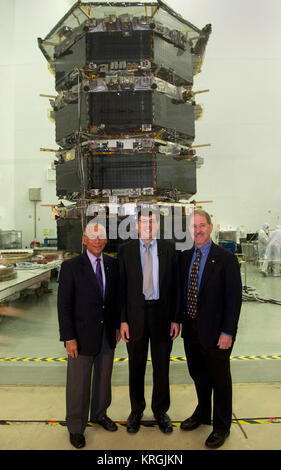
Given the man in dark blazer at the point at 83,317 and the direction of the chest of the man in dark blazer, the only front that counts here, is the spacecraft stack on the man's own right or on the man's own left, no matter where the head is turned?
on the man's own left

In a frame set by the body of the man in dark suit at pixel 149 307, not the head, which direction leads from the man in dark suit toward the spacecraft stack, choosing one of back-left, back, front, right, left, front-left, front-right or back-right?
back

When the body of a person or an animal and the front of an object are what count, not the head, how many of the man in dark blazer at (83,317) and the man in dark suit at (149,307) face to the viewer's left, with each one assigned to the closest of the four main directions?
0

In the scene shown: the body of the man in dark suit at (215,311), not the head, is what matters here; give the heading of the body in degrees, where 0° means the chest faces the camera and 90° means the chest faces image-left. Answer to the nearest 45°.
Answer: approximately 45°

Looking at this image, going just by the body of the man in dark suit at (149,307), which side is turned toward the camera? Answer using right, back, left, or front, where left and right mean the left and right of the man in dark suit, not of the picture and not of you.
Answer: front

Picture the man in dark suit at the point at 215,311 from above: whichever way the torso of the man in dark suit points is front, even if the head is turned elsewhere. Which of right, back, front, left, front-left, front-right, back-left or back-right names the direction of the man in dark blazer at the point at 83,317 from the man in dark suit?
front-right

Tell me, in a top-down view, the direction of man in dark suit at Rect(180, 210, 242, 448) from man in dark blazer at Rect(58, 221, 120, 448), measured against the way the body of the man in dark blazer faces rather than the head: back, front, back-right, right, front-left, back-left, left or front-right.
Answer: front-left
